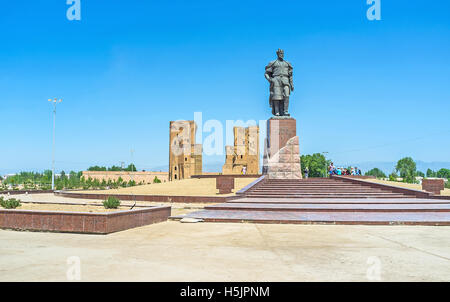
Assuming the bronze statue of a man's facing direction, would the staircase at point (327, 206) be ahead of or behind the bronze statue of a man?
ahead

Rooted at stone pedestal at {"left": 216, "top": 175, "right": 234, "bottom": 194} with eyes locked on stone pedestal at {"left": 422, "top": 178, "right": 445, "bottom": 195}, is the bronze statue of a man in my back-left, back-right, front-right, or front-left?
front-left

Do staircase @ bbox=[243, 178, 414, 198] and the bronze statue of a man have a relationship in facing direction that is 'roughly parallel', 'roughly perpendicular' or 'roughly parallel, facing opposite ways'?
roughly parallel

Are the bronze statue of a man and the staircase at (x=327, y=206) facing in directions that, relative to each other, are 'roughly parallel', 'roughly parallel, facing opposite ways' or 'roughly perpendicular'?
roughly parallel

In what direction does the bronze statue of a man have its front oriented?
toward the camera

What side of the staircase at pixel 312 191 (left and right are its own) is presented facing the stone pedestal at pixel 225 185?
right

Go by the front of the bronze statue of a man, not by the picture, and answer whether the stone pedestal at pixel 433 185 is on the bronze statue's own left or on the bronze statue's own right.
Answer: on the bronze statue's own left

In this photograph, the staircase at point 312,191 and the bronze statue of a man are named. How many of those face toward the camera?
2

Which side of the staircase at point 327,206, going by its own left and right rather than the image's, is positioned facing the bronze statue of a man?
back

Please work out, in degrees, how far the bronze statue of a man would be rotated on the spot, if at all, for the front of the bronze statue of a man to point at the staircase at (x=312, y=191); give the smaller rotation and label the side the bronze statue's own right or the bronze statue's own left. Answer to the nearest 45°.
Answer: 0° — it already faces it

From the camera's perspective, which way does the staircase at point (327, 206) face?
toward the camera

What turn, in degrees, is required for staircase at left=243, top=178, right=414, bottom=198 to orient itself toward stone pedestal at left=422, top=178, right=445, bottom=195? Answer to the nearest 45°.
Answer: approximately 90° to its left

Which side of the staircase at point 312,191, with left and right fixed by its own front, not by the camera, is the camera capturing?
front

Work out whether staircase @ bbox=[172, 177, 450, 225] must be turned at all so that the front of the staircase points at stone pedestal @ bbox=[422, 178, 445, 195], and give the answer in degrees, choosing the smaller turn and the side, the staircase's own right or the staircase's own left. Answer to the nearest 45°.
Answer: approximately 135° to the staircase's own left

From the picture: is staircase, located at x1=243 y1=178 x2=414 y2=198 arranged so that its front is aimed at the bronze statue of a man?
no
